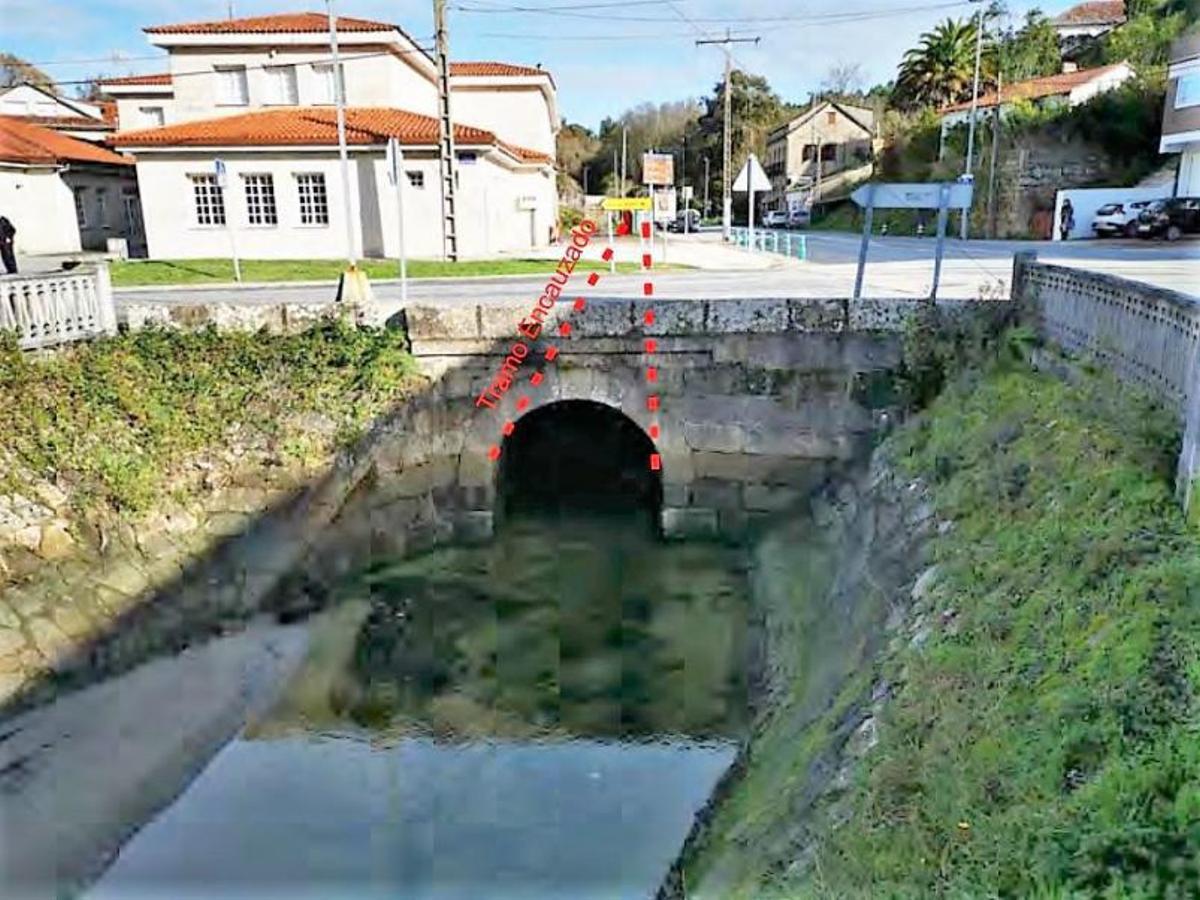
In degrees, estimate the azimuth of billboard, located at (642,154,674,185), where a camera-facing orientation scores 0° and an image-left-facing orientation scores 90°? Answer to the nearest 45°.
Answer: approximately 0°

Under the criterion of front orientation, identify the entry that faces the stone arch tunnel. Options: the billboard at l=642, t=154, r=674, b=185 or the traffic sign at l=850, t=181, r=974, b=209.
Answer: the billboard

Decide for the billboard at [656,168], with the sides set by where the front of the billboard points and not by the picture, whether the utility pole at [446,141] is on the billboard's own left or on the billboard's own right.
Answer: on the billboard's own right
